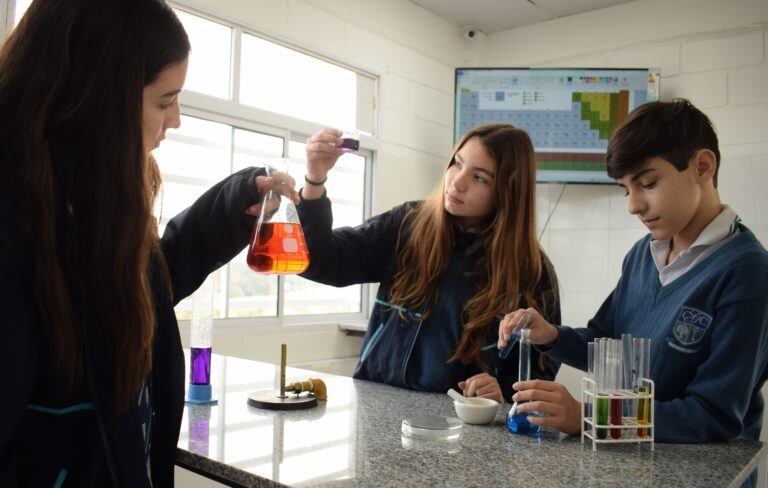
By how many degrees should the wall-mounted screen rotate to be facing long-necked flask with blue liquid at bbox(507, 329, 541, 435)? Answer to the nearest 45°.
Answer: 0° — it already faces it

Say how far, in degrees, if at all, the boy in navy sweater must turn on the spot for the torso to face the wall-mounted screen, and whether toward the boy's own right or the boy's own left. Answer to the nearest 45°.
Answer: approximately 135° to the boy's own right

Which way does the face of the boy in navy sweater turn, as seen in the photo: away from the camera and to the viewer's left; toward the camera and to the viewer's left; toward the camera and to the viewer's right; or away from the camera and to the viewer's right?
toward the camera and to the viewer's left

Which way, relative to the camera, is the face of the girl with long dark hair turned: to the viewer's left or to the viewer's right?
to the viewer's right

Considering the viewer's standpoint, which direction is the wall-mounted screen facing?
facing the viewer

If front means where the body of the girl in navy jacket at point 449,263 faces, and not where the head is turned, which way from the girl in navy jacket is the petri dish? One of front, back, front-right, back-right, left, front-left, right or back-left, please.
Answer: front-left

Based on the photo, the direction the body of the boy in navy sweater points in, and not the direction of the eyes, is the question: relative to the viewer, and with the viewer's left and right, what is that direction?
facing the viewer and to the left of the viewer

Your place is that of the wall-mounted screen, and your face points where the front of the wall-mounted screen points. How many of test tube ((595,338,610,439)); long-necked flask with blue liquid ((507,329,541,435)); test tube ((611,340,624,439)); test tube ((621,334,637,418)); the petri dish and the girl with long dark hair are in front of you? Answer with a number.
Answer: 6

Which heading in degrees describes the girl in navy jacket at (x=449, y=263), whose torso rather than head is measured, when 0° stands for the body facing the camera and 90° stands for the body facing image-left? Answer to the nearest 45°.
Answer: approximately 45°

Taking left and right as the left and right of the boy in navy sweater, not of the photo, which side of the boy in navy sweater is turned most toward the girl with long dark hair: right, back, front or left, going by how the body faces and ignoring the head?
front

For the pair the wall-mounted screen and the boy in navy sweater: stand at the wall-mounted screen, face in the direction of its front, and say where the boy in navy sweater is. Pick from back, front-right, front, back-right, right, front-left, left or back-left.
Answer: front

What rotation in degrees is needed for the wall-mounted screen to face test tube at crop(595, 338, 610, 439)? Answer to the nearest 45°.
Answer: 0° — it already faces it

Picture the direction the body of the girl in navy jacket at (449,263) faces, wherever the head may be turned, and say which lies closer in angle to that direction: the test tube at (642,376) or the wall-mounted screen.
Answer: the test tube

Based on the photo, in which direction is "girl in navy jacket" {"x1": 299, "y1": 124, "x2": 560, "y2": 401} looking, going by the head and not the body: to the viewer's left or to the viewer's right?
to the viewer's left
